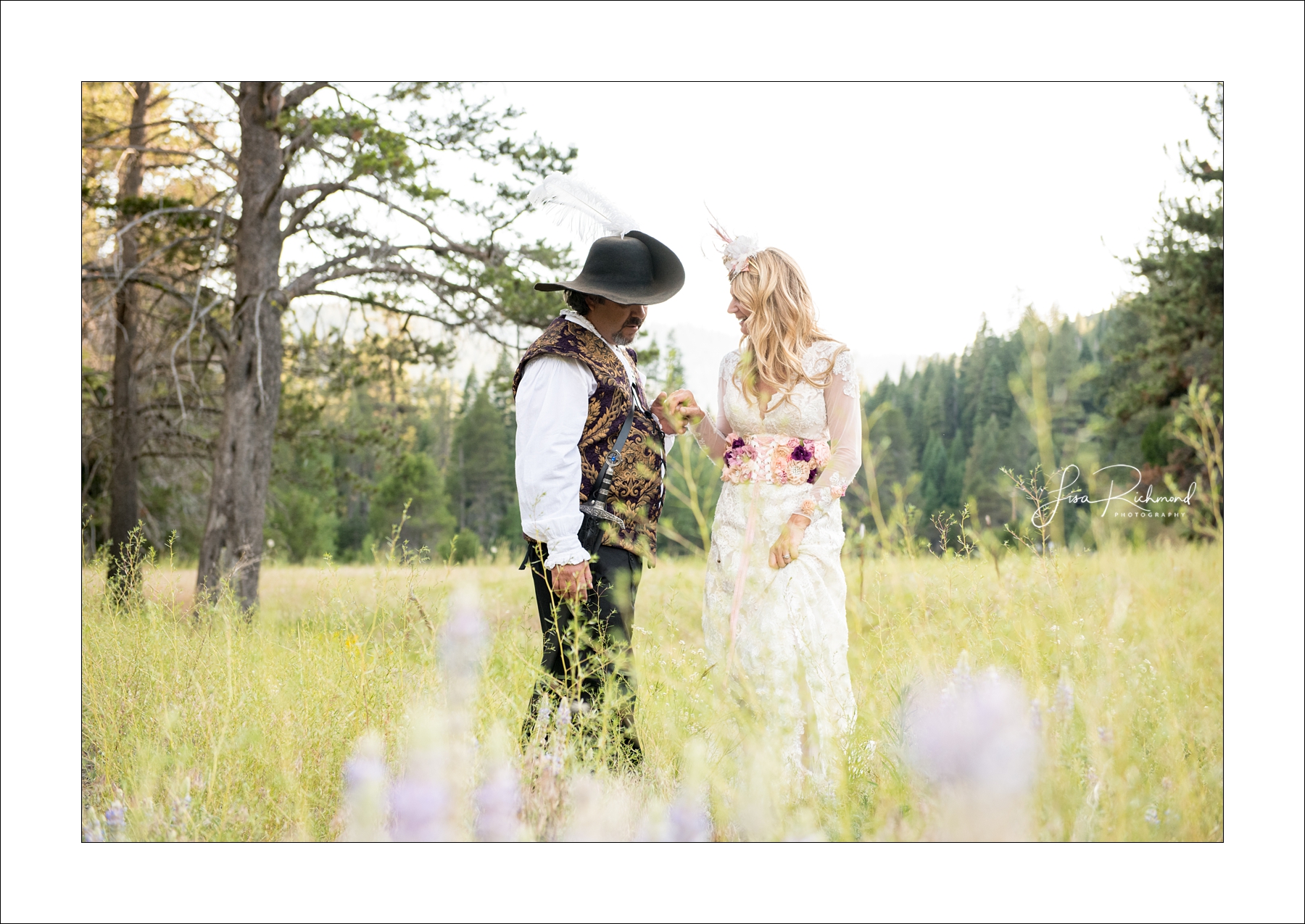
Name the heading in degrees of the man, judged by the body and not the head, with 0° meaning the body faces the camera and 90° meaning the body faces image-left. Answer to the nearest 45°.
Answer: approximately 315°

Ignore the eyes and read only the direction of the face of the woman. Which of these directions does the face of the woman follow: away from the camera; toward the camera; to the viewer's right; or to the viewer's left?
to the viewer's left

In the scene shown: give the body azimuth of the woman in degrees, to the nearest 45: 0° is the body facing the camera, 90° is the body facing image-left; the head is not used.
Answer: approximately 45°

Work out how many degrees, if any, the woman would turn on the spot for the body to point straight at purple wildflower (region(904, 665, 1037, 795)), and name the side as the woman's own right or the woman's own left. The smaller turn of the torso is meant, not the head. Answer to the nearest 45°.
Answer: approximately 90° to the woman's own left

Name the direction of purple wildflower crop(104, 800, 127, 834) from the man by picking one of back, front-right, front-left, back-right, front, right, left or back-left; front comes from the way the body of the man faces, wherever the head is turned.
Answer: back-right
